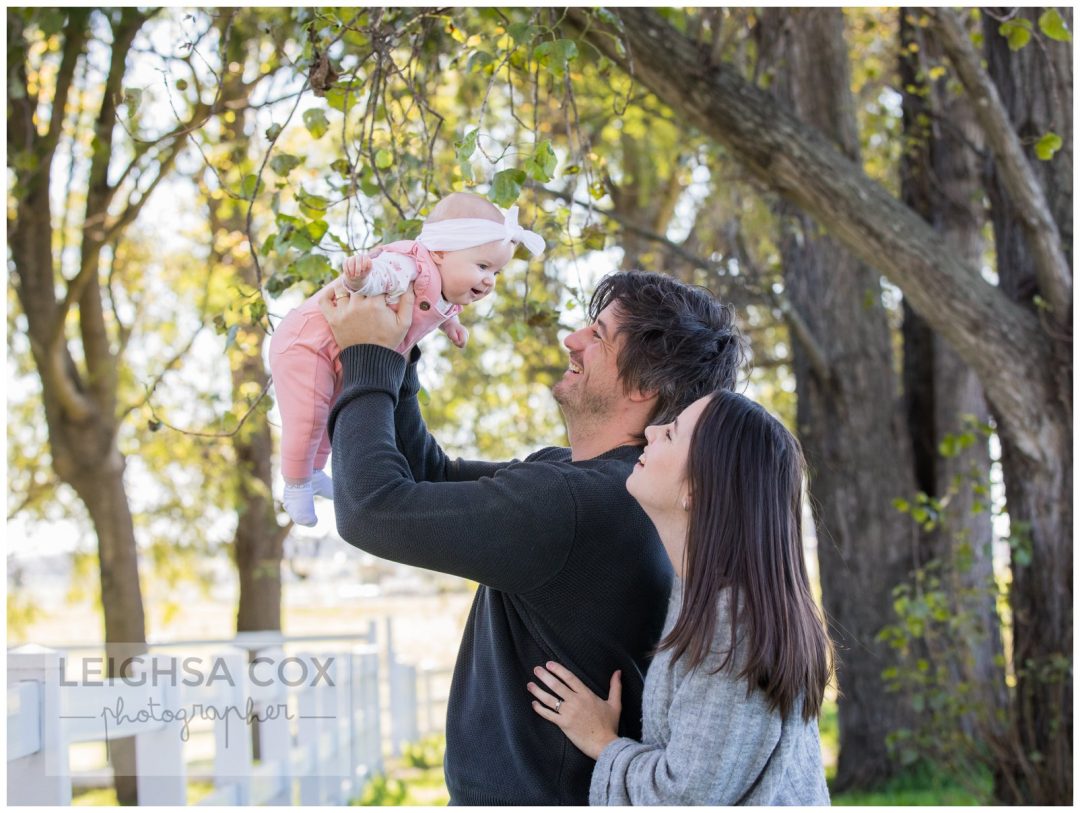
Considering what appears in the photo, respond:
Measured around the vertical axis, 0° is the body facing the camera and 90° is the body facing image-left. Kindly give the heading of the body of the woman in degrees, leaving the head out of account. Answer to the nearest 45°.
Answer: approximately 90°

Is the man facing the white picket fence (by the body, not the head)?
no

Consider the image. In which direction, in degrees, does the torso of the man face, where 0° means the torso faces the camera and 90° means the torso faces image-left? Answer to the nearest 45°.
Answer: approximately 90°

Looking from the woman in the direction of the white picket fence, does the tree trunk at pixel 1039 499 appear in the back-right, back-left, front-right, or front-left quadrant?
front-right

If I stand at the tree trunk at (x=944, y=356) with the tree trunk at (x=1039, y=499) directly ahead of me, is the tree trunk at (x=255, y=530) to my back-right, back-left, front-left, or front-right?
back-right

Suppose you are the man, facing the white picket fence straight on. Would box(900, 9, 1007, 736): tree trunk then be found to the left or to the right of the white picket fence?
right

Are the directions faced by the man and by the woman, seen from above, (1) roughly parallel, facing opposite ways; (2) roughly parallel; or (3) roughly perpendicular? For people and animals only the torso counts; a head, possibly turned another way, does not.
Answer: roughly parallel

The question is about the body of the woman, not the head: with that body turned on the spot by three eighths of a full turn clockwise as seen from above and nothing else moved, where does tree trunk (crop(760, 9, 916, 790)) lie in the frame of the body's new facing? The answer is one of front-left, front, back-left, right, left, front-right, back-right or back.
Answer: front-left

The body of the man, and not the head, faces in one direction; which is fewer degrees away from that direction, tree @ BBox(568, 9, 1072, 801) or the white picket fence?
the white picket fence

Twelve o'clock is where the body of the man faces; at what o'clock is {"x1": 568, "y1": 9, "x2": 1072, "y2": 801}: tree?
The tree is roughly at 4 o'clock from the man.

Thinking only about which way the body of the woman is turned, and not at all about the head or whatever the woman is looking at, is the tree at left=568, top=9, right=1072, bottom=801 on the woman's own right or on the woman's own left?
on the woman's own right

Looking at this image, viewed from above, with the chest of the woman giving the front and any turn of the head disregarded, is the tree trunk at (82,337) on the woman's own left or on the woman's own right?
on the woman's own right

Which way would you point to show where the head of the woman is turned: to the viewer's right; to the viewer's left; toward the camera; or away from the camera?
to the viewer's left

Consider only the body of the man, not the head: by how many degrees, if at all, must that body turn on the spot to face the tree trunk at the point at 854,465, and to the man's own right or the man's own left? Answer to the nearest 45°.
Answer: approximately 90° to the man's own right

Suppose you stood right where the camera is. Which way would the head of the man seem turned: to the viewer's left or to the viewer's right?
to the viewer's left
